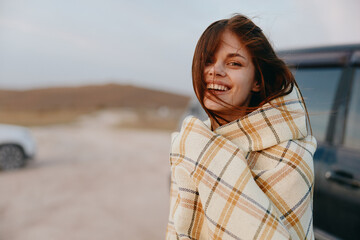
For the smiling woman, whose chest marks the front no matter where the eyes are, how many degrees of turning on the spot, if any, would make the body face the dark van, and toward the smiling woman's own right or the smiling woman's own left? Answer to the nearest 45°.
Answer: approximately 180°

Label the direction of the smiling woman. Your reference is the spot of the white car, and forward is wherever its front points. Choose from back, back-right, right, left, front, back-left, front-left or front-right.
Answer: right

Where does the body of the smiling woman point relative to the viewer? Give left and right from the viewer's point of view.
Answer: facing the viewer and to the left of the viewer

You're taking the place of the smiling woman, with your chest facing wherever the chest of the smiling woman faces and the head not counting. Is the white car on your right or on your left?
on your right

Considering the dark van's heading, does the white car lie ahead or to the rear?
ahead

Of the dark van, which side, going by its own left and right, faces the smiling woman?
left

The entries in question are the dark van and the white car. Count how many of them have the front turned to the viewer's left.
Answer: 1

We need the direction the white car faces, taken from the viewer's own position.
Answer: facing to the right of the viewer

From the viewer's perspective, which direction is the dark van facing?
to the viewer's left
